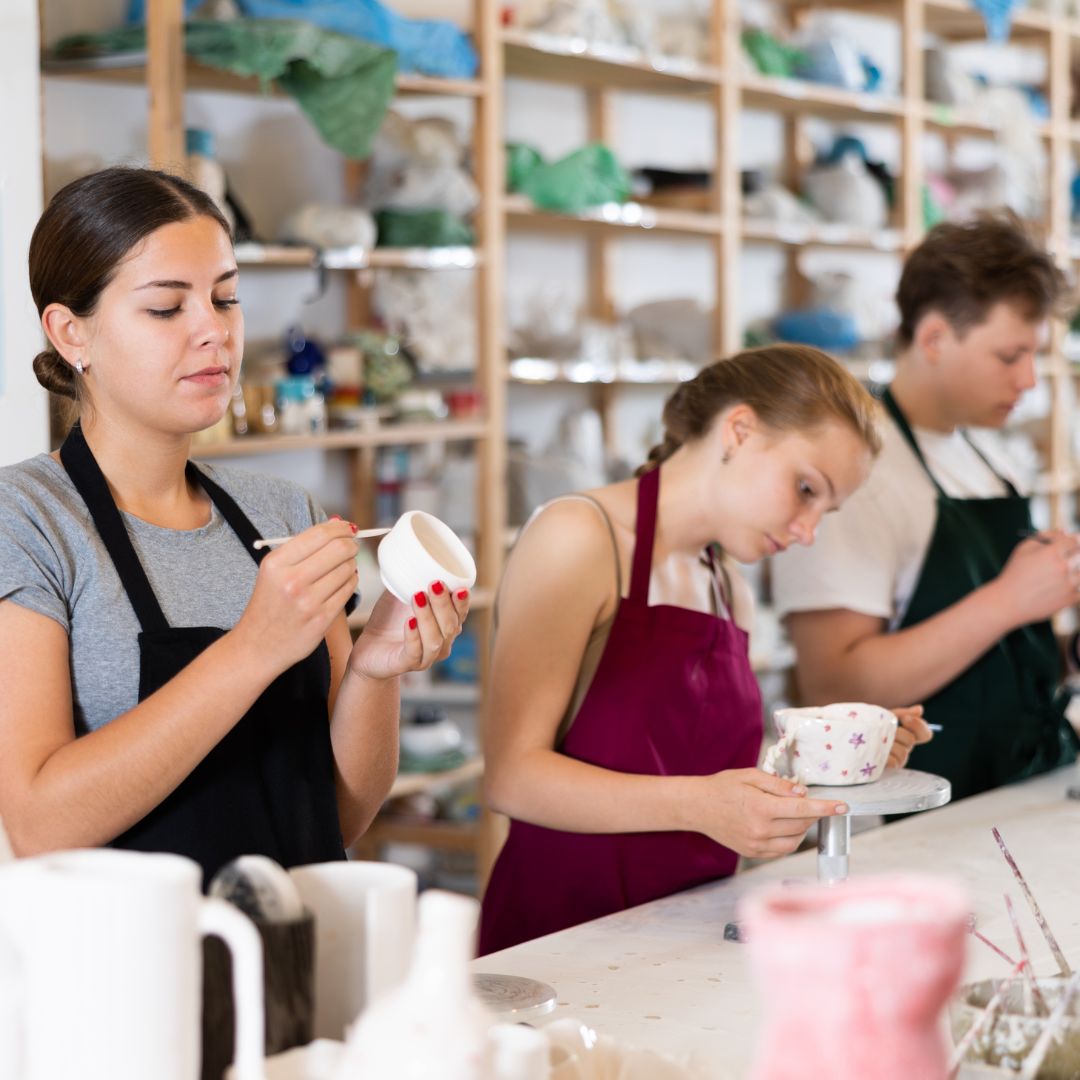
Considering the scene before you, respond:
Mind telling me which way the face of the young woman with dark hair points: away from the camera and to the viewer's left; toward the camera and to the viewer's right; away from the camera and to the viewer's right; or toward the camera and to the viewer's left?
toward the camera and to the viewer's right

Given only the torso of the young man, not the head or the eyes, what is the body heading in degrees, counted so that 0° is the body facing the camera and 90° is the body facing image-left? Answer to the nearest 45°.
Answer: approximately 315°

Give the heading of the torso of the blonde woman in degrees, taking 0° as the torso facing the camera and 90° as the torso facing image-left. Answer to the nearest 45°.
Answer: approximately 315°

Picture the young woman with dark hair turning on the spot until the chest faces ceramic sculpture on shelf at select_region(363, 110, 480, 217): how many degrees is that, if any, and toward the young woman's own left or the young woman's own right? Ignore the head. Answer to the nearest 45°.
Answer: approximately 135° to the young woman's own left

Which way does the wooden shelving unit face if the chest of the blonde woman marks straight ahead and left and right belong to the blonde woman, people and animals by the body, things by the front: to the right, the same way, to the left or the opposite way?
to the right

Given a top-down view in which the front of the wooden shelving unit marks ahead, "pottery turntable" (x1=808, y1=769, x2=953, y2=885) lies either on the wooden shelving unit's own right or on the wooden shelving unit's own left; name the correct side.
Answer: on the wooden shelving unit's own left

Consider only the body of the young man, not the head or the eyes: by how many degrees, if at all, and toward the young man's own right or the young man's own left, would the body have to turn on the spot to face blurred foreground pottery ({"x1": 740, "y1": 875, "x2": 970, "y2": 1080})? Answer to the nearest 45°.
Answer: approximately 45° to the young man's own right

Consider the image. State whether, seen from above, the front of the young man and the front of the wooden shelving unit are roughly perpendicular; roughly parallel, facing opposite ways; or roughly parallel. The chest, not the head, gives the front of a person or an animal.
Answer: roughly perpendicular

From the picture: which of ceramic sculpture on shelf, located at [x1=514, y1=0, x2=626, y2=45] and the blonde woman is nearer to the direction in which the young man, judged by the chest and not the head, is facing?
the blonde woman
